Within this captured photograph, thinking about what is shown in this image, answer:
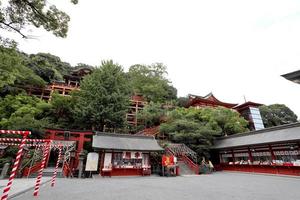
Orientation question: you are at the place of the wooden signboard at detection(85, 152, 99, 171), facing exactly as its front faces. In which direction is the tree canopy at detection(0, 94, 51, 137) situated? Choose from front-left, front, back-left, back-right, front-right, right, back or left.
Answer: back-right

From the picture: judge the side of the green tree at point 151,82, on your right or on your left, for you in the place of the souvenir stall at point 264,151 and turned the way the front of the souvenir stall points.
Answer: on your right

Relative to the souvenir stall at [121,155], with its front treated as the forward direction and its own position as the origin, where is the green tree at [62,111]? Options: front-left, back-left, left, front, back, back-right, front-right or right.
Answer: back-right

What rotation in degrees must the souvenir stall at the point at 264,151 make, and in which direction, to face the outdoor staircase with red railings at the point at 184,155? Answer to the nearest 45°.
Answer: approximately 45° to its right

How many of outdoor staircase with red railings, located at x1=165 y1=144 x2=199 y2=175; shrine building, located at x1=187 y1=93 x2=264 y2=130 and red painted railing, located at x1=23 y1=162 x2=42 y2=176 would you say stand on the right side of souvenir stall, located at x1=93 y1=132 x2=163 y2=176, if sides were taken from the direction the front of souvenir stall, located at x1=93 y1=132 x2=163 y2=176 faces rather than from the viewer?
1

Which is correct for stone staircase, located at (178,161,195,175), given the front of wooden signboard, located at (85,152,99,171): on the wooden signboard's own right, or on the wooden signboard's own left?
on the wooden signboard's own left

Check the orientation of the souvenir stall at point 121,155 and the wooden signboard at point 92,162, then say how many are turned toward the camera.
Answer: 2

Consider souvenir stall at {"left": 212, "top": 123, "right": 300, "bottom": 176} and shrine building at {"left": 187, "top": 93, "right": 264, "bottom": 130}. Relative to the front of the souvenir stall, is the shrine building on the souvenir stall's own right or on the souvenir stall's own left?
on the souvenir stall's own right

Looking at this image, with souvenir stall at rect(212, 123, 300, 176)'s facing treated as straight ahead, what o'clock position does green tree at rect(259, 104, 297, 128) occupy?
The green tree is roughly at 5 o'clock from the souvenir stall.

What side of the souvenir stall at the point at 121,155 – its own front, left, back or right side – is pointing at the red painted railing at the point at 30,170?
right
